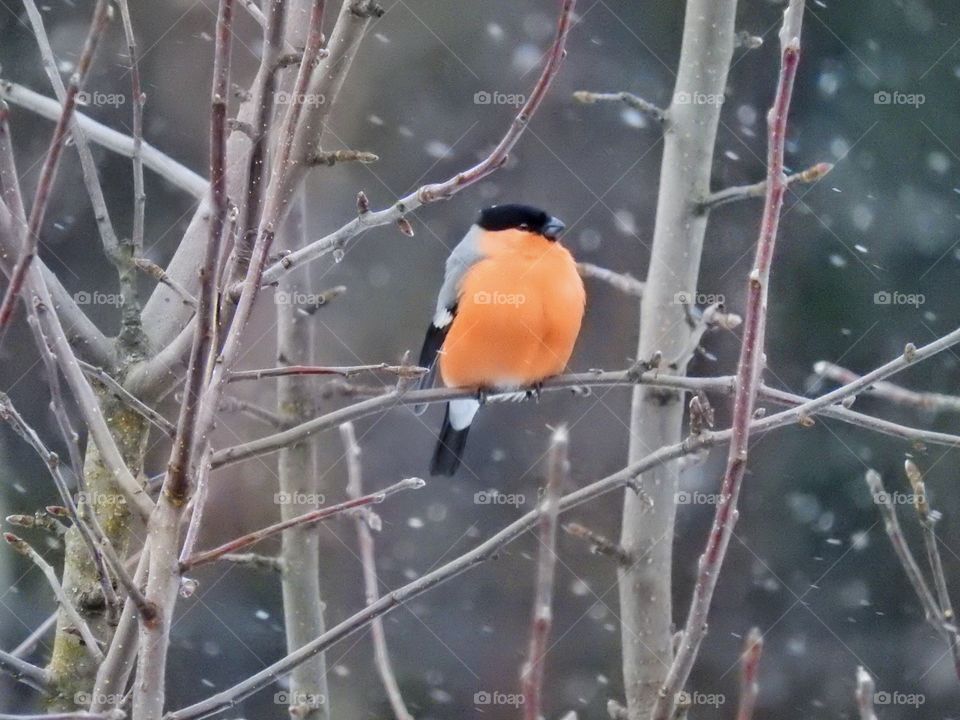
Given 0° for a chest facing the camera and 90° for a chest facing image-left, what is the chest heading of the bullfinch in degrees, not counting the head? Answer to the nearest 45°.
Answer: approximately 315°

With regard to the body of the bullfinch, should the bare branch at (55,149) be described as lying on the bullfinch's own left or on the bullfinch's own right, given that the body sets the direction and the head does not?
on the bullfinch's own right

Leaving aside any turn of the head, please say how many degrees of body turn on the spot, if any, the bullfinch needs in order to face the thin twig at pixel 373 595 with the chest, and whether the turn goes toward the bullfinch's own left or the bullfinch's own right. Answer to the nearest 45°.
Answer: approximately 45° to the bullfinch's own right

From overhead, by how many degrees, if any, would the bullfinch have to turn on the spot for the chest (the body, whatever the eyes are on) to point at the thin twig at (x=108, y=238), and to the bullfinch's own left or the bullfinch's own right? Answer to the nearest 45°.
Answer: approximately 90° to the bullfinch's own right

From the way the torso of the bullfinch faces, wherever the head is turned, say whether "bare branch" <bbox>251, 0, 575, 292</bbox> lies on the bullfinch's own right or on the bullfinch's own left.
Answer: on the bullfinch's own right
